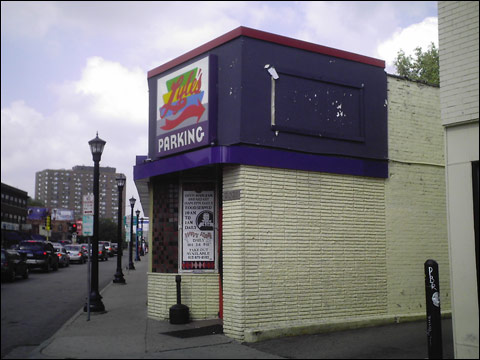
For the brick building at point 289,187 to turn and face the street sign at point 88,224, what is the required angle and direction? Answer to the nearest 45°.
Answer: approximately 45° to its right

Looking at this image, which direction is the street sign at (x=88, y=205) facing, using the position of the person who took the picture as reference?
facing the viewer

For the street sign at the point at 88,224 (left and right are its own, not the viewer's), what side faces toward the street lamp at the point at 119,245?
back

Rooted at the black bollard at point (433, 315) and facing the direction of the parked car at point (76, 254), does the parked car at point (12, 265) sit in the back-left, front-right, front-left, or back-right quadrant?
front-left

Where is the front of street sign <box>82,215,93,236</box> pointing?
toward the camera

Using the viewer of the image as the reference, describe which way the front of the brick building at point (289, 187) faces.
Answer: facing the viewer and to the left of the viewer

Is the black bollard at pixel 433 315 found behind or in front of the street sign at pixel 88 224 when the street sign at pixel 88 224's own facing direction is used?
in front

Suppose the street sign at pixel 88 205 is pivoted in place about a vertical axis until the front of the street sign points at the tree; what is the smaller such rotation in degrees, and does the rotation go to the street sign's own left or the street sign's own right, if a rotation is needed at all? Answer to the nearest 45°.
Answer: approximately 135° to the street sign's own left

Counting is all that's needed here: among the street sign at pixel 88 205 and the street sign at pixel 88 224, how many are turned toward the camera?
2

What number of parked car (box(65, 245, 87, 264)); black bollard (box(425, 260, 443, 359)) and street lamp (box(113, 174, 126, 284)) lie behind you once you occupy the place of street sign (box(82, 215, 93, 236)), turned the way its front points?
2

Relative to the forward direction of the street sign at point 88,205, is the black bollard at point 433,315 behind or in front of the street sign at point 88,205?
in front

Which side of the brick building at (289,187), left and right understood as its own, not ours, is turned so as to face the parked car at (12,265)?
front

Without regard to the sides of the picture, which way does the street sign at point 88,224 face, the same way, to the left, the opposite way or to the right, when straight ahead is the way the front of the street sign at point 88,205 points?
the same way
